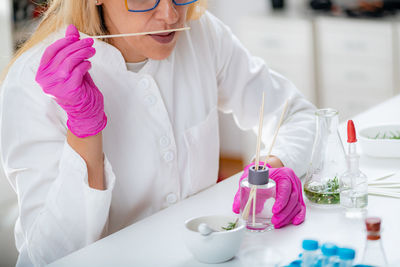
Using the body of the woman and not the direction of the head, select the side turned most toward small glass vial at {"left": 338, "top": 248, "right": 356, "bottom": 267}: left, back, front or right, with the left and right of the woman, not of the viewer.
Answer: front

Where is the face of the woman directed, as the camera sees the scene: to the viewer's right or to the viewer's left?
to the viewer's right

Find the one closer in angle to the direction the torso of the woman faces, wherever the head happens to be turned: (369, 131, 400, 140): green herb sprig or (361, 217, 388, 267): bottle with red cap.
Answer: the bottle with red cap

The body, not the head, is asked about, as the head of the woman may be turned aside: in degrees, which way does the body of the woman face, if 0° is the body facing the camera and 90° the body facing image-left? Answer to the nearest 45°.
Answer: approximately 315°

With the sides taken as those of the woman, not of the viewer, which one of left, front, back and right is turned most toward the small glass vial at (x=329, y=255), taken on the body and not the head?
front
